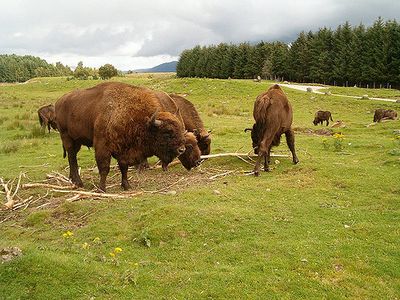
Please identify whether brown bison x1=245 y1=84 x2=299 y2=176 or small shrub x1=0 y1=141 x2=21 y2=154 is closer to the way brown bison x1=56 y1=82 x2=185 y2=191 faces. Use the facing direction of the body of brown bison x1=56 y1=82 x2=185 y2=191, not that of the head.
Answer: the brown bison

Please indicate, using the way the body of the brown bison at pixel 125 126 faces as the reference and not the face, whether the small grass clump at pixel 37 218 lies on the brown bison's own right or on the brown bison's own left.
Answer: on the brown bison's own right

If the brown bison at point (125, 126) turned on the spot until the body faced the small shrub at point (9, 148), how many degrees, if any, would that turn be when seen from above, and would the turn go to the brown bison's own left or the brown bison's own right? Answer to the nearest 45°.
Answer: approximately 180°

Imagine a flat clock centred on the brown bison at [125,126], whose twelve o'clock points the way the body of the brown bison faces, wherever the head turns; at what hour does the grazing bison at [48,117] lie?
The grazing bison is roughly at 7 o'clock from the brown bison.

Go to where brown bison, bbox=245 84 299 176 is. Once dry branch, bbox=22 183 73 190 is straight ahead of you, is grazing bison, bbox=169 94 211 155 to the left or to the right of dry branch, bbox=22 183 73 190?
right

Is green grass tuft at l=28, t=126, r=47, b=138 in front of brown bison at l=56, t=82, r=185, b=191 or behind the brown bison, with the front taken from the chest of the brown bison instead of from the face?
behind

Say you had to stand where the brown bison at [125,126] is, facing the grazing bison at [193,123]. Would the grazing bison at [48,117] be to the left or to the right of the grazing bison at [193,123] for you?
left
